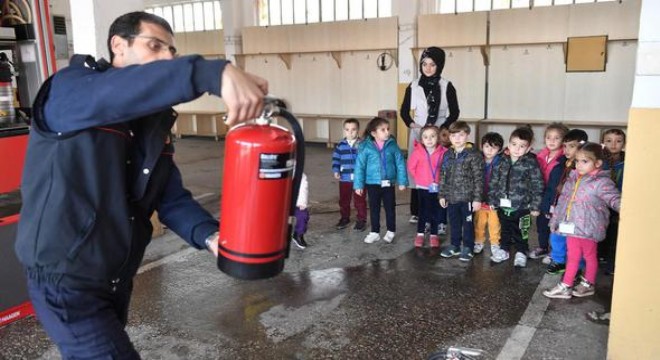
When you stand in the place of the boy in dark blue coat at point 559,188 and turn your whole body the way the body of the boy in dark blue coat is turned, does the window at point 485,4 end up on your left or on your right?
on your right

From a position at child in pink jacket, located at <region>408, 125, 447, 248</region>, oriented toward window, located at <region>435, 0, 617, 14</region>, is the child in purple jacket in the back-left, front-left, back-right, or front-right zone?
back-right

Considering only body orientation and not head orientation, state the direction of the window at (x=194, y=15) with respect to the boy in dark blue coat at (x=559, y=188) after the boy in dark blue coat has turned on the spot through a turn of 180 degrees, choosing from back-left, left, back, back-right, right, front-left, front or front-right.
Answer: left

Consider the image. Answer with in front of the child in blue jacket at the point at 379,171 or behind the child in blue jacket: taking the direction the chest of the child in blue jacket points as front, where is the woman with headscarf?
behind

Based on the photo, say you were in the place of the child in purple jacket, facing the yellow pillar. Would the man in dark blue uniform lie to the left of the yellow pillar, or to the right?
right

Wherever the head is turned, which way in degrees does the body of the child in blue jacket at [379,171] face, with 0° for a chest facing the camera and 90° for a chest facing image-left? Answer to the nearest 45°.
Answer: approximately 0°

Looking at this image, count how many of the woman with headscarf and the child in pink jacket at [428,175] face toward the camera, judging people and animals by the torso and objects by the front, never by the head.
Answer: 2

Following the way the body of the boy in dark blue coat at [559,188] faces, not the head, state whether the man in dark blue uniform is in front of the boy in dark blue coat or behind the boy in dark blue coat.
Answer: in front

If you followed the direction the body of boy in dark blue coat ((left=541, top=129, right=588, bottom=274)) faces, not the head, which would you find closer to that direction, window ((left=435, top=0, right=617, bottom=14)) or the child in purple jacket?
the child in purple jacket

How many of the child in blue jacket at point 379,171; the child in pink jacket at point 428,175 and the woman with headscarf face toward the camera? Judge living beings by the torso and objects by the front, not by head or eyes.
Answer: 3

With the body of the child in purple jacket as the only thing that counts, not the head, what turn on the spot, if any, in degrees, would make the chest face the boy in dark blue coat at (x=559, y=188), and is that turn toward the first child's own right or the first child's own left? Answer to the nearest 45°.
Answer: approximately 135° to the first child's own right

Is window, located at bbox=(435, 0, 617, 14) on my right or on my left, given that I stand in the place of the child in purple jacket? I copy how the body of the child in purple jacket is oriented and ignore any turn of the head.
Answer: on my right

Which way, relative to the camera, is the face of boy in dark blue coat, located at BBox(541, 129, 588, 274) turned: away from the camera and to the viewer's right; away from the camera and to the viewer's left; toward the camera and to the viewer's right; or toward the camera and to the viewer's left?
toward the camera and to the viewer's left

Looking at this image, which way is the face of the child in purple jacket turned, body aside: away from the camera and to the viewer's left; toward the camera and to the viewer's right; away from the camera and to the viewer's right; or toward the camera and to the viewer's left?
toward the camera and to the viewer's left

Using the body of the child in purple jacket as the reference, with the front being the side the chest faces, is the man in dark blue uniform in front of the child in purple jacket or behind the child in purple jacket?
in front
